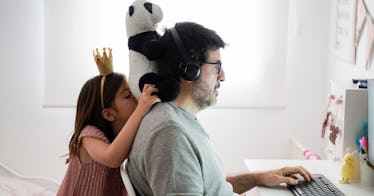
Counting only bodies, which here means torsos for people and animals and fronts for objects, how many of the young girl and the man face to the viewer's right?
2

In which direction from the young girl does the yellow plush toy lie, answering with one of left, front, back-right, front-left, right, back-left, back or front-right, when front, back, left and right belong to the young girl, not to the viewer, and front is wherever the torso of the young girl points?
front

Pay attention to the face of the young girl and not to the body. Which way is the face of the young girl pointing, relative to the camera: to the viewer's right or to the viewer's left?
to the viewer's right

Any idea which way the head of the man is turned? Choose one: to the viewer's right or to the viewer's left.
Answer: to the viewer's right

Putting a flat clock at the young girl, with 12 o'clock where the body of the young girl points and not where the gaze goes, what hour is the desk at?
The desk is roughly at 12 o'clock from the young girl.

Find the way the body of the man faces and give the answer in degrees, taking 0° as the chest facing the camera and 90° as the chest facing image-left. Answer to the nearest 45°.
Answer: approximately 270°

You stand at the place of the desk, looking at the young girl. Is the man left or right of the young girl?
left

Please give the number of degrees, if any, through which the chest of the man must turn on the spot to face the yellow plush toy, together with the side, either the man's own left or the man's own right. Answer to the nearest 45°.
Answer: approximately 45° to the man's own left

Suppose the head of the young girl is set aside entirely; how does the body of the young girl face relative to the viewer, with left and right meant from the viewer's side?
facing to the right of the viewer
